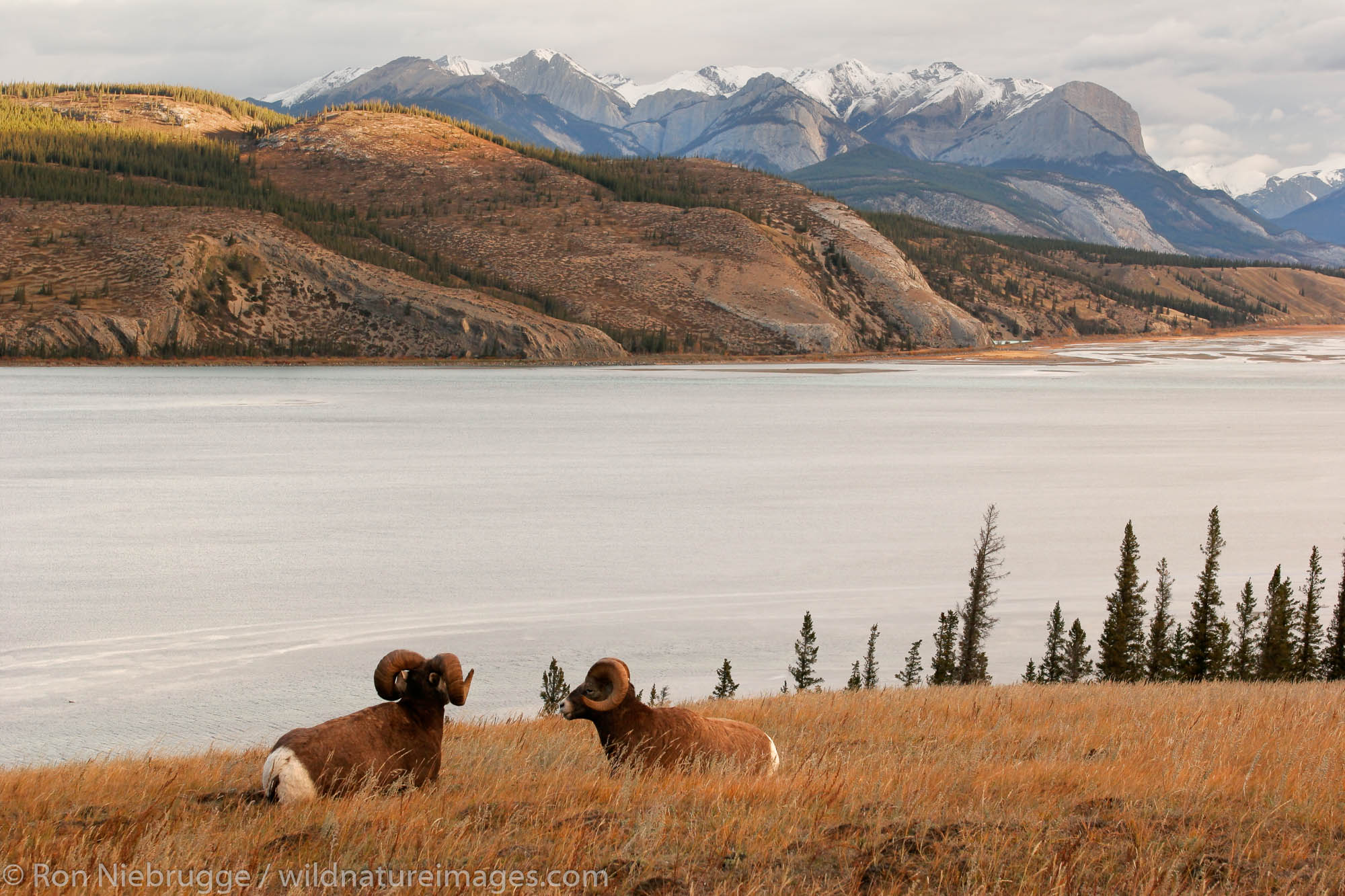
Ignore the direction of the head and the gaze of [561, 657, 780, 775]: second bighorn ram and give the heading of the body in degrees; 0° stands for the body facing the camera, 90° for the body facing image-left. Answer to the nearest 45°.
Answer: approximately 90°

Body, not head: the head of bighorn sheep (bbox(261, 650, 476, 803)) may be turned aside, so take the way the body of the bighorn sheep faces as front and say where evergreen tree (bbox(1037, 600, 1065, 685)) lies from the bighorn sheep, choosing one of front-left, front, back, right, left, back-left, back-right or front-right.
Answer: front

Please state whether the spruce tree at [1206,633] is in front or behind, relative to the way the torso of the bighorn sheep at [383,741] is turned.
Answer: in front

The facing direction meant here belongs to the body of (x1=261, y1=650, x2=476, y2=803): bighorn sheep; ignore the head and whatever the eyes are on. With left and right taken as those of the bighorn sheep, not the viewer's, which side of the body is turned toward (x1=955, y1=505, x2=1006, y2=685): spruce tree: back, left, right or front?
front

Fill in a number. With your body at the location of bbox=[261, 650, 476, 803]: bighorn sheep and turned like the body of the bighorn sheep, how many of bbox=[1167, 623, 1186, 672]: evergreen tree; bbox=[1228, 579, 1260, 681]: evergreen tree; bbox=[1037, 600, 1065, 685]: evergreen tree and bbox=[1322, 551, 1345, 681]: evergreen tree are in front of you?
4

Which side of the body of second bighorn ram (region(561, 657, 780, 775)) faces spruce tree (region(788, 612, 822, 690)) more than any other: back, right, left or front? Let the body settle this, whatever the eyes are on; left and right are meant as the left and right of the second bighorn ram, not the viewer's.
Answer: right

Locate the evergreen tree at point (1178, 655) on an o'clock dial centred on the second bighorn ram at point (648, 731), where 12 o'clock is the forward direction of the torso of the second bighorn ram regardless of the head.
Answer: The evergreen tree is roughly at 4 o'clock from the second bighorn ram.

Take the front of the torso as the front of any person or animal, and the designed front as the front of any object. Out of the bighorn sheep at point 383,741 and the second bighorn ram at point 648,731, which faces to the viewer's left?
the second bighorn ram

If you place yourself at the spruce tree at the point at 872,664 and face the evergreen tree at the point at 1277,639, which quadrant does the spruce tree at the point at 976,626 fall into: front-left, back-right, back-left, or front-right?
front-left

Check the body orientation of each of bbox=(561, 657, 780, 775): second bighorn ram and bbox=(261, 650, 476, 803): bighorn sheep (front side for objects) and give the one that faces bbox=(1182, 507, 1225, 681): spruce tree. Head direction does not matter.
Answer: the bighorn sheep

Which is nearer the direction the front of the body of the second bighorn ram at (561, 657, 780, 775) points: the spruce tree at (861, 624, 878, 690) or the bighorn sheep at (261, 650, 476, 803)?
the bighorn sheep

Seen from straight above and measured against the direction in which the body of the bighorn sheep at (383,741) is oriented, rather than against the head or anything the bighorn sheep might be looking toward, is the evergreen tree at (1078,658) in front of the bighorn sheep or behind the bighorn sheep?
in front

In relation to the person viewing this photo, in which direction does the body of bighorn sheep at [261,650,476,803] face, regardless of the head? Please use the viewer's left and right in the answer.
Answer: facing away from the viewer and to the right of the viewer

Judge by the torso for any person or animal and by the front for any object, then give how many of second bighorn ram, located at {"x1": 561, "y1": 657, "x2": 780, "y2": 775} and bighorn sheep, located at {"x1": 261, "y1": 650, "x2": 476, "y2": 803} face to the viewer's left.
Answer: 1
